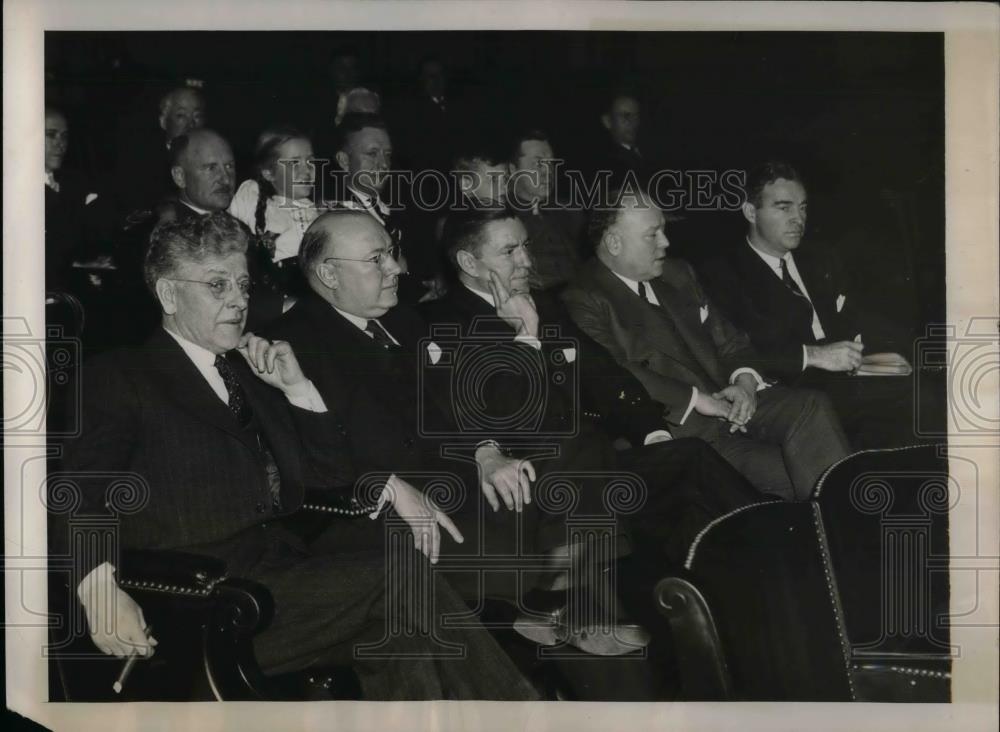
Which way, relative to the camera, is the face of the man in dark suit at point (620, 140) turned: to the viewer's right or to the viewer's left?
to the viewer's right

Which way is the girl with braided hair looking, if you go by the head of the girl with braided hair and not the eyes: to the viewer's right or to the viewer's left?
to the viewer's right

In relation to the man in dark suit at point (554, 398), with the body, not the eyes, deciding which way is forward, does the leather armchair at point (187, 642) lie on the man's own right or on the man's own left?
on the man's own right

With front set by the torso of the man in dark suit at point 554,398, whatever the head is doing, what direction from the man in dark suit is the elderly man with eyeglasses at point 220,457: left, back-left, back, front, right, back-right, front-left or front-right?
back-right

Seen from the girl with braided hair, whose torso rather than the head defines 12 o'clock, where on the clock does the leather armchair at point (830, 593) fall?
The leather armchair is roughly at 11 o'clock from the girl with braided hair.

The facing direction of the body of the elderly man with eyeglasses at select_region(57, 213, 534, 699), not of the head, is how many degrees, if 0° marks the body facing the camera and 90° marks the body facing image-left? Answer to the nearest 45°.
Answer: approximately 315°

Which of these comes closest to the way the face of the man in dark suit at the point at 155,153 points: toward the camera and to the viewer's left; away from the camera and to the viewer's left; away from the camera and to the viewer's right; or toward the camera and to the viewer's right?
toward the camera and to the viewer's right
